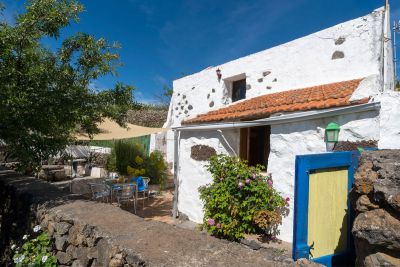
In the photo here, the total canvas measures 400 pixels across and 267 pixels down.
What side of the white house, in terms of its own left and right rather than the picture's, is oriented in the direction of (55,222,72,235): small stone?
front

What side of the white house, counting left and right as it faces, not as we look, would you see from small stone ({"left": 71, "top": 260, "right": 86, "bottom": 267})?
front

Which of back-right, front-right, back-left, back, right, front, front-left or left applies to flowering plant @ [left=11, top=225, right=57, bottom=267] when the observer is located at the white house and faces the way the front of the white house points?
front

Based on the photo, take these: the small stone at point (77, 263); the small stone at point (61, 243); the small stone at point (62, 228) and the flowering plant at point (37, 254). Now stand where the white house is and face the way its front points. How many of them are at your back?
0

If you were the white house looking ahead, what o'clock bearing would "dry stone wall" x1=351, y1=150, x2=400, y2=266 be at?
The dry stone wall is roughly at 10 o'clock from the white house.

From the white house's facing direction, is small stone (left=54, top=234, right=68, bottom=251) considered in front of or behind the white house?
in front

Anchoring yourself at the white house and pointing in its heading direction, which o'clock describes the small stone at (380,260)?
The small stone is roughly at 10 o'clock from the white house.

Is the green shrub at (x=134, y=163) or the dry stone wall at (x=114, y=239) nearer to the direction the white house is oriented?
the dry stone wall

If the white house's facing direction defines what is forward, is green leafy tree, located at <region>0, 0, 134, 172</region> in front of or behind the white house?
in front

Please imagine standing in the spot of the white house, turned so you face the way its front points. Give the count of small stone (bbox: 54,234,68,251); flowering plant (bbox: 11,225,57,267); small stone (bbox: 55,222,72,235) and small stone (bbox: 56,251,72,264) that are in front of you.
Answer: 4

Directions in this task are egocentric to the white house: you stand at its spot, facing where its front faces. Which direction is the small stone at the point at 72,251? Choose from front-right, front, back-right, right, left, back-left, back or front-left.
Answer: front

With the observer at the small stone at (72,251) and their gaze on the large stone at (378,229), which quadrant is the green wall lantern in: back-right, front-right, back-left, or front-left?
front-left

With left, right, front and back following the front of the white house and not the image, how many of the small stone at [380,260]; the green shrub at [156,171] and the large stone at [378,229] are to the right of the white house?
1

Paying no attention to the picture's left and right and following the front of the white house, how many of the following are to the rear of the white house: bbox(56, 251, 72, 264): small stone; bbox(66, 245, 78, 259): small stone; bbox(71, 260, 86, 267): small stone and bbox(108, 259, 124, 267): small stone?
0

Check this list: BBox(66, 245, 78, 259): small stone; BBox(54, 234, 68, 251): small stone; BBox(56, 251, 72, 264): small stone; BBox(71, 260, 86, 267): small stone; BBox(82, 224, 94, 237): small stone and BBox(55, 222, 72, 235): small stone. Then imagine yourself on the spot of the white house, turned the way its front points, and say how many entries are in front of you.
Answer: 6

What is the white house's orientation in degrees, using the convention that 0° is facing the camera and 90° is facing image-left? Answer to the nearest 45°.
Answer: approximately 45°

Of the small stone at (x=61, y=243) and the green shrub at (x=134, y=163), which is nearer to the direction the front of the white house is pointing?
the small stone

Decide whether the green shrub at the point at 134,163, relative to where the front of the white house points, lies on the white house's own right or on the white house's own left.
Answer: on the white house's own right
